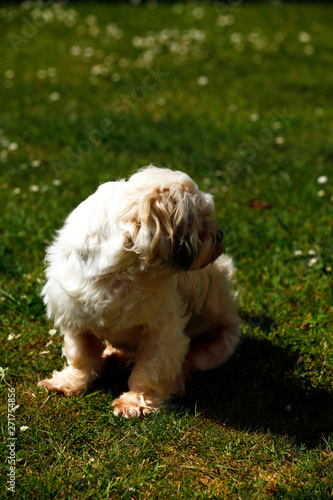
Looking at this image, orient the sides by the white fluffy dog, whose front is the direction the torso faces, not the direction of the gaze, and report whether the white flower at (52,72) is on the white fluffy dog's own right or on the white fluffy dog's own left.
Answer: on the white fluffy dog's own right

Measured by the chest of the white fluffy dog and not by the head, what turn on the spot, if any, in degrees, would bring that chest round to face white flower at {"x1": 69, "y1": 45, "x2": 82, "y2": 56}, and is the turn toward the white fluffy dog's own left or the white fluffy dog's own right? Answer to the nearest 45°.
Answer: approximately 135° to the white fluffy dog's own right

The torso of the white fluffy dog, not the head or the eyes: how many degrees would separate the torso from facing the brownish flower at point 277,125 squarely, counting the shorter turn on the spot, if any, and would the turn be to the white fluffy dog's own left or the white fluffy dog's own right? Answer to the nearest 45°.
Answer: approximately 135° to the white fluffy dog's own right

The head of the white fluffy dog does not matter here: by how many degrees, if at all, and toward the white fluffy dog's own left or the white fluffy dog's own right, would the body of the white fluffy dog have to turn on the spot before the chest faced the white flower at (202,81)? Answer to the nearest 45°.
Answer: approximately 135° to the white fluffy dog's own right

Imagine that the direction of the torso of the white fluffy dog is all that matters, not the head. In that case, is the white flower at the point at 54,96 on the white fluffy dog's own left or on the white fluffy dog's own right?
on the white fluffy dog's own right

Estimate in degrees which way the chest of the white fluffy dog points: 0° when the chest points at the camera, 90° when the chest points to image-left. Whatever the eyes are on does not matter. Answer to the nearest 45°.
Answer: approximately 45°

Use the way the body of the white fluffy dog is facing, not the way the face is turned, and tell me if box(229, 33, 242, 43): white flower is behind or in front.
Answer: behind

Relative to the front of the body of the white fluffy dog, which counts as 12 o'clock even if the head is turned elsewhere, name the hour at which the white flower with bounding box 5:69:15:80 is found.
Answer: The white flower is roughly at 4 o'clock from the white fluffy dog.

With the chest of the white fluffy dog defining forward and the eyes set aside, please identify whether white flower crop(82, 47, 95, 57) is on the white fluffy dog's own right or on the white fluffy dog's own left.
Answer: on the white fluffy dog's own right

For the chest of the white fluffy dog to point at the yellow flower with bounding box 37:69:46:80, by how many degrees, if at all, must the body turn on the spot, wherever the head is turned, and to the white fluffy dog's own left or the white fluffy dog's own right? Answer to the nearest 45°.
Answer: approximately 135° to the white fluffy dog's own right

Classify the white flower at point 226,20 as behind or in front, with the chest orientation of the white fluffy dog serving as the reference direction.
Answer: behind

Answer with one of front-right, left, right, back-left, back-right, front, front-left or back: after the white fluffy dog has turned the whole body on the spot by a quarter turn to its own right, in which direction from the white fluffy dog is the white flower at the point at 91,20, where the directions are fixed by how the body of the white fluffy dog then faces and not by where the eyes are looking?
front-right
